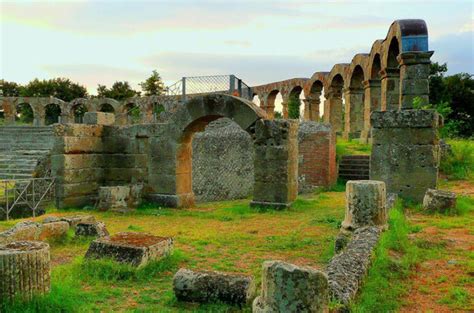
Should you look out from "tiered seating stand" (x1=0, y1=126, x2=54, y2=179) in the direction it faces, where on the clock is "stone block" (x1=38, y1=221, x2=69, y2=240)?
The stone block is roughly at 12 o'clock from the tiered seating stand.

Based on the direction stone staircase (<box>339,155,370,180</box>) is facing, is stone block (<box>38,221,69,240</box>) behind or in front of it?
in front

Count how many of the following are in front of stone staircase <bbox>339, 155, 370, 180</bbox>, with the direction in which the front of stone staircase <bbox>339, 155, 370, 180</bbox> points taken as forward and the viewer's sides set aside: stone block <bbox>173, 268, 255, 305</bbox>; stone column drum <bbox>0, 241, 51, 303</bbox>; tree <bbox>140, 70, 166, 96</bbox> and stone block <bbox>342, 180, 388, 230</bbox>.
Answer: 3

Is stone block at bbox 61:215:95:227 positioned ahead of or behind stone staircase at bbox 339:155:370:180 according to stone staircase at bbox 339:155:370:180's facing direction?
ahead

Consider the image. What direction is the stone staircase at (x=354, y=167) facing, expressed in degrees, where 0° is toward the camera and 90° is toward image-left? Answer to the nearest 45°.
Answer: approximately 0°

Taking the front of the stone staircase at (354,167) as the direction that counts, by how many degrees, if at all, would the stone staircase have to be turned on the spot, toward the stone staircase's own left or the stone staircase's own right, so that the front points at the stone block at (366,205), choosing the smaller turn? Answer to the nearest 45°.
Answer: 0° — it already faces it

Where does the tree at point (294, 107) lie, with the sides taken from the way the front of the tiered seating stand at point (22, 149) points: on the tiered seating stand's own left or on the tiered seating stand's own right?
on the tiered seating stand's own left

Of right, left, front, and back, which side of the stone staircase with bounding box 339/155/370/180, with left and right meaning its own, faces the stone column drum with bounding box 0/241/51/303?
front

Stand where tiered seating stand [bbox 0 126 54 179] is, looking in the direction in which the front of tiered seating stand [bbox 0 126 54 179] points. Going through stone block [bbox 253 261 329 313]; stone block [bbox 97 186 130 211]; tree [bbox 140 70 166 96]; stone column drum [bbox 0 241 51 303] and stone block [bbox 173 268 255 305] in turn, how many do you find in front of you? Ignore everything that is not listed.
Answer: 4

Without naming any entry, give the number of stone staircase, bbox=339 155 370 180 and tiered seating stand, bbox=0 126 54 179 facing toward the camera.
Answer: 2

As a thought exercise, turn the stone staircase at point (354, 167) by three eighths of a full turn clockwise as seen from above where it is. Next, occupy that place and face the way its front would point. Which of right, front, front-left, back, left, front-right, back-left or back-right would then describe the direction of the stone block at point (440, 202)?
back-left

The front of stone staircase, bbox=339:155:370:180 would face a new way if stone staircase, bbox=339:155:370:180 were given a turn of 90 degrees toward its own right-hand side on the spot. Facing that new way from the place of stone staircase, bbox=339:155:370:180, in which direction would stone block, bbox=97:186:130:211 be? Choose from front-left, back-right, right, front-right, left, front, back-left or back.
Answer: front-left
